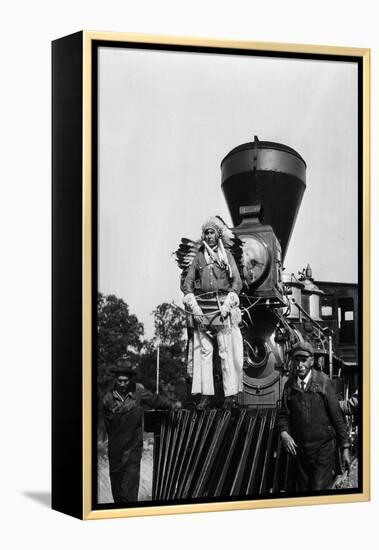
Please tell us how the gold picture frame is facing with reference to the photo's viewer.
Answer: facing the viewer and to the right of the viewer
